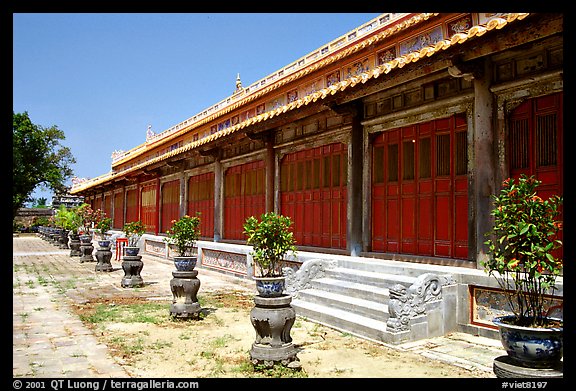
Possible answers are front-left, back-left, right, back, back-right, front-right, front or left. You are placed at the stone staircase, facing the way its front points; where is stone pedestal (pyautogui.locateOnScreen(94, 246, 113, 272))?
right

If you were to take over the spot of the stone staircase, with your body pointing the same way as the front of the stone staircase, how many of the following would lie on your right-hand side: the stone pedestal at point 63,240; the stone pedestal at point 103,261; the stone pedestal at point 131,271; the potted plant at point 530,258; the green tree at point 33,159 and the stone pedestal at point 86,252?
5

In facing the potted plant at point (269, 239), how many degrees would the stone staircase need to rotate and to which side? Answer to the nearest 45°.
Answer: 0° — it already faces it

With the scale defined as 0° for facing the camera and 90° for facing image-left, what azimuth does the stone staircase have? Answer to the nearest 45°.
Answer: approximately 45°

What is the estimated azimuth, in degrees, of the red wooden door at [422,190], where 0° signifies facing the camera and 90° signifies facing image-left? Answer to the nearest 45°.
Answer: approximately 45°

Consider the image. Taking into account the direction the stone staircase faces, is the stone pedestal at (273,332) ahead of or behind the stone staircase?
ahead

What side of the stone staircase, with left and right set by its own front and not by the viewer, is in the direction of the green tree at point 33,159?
right

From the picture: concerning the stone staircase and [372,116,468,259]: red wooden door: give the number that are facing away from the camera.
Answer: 0

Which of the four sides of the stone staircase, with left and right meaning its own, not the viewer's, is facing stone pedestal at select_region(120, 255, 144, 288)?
right

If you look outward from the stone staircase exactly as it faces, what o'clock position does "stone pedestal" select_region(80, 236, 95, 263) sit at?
The stone pedestal is roughly at 3 o'clock from the stone staircase.
